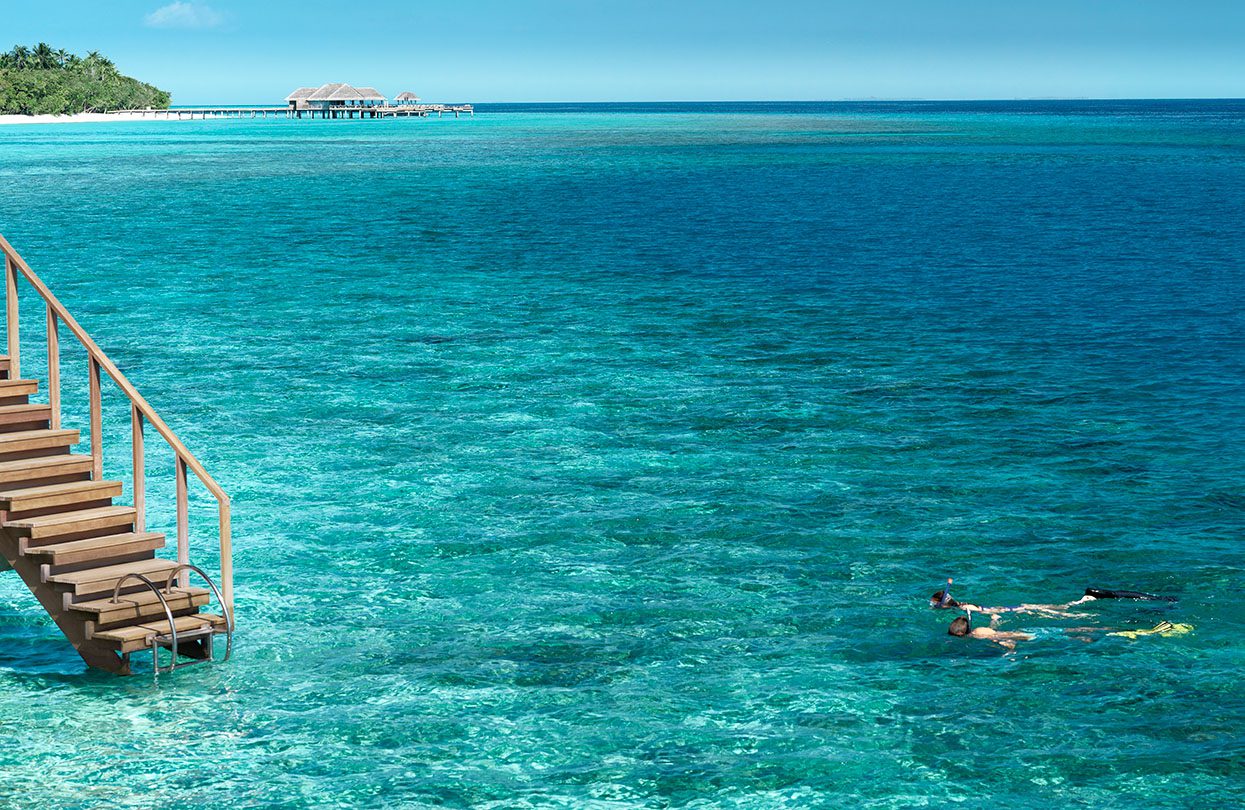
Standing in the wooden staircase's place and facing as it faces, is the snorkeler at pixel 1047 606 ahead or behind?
ahead

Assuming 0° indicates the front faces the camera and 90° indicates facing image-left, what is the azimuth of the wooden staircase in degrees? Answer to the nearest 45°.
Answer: approximately 315°
